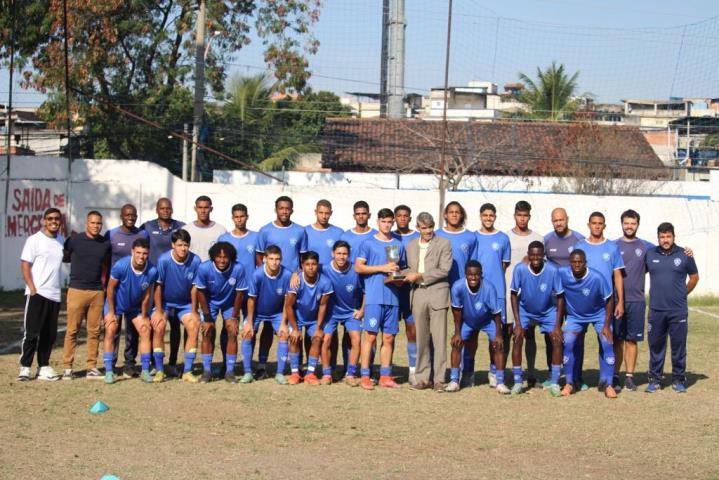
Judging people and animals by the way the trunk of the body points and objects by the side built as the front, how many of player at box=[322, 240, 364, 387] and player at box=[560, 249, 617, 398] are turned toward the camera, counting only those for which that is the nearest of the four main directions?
2

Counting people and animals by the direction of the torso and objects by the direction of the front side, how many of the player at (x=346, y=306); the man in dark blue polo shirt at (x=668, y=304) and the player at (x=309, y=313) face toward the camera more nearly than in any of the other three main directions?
3

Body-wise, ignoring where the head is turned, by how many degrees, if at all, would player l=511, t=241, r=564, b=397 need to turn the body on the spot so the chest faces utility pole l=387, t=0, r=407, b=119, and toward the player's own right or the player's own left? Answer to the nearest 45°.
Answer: approximately 180°

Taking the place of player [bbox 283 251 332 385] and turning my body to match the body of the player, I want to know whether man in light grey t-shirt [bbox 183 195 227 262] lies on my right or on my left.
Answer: on my right

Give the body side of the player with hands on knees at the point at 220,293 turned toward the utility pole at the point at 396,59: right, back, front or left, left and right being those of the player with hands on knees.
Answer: back

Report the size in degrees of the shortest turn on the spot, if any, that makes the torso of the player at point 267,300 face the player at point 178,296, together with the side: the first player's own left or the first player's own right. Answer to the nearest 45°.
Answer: approximately 90° to the first player's own right

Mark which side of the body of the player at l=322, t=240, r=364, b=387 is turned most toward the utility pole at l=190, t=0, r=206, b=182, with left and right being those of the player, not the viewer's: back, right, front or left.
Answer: back
